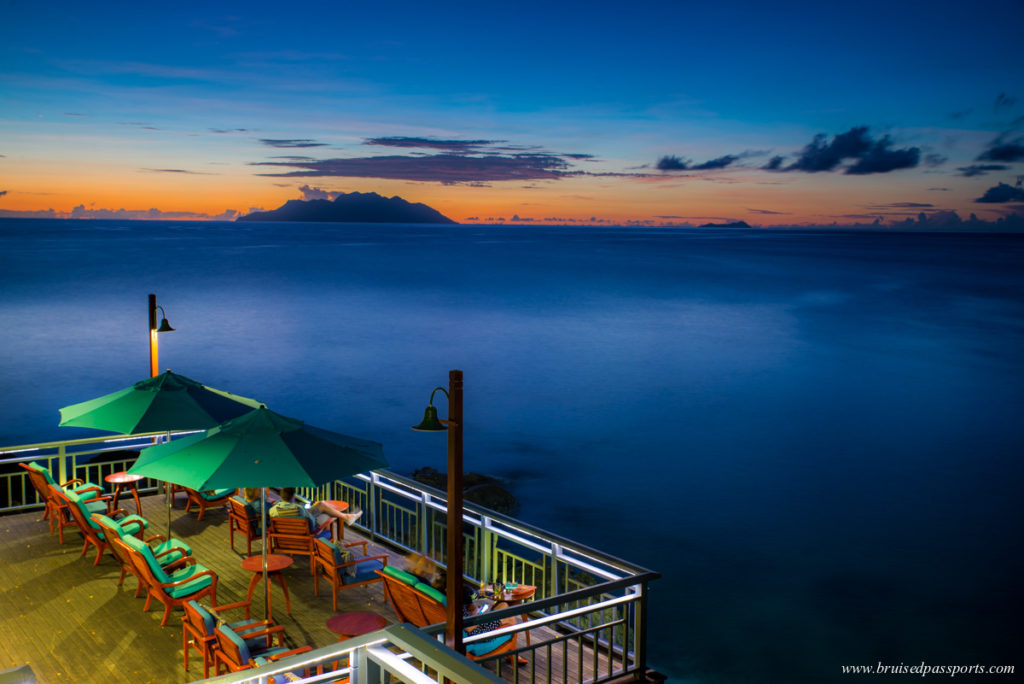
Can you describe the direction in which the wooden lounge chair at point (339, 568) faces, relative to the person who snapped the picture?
facing away from the viewer and to the right of the viewer

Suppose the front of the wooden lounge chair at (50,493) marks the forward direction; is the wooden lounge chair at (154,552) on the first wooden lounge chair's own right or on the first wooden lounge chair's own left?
on the first wooden lounge chair's own right

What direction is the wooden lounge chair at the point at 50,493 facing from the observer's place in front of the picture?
facing away from the viewer and to the right of the viewer

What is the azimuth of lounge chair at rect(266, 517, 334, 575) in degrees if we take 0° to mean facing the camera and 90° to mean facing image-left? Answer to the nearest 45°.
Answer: approximately 225°

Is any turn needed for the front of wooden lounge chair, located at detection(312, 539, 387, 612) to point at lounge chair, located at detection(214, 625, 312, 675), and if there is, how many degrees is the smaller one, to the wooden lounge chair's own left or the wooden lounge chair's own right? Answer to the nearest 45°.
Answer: approximately 135° to the wooden lounge chair's own right

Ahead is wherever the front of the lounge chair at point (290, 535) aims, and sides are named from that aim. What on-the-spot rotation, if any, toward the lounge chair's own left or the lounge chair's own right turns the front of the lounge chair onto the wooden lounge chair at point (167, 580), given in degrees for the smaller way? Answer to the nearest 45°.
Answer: approximately 180°

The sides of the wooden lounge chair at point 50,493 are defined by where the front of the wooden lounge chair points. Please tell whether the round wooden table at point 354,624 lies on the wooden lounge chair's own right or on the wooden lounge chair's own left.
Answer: on the wooden lounge chair's own right

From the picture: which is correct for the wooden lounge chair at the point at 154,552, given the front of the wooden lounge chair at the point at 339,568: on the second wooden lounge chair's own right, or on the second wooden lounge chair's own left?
on the second wooden lounge chair's own left

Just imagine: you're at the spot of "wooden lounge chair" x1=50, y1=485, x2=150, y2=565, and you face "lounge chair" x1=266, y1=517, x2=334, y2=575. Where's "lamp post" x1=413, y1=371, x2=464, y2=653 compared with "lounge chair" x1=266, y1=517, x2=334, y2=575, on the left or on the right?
right

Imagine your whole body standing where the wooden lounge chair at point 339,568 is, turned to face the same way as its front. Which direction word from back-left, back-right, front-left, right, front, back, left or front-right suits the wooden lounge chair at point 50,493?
left

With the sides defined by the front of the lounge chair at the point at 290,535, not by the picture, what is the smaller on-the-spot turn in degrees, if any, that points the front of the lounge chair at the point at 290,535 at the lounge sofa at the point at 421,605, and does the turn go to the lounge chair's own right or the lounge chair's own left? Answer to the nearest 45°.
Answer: approximately 90° to the lounge chair's own right

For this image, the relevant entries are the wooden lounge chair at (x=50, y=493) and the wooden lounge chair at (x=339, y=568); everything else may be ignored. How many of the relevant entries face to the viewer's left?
0
